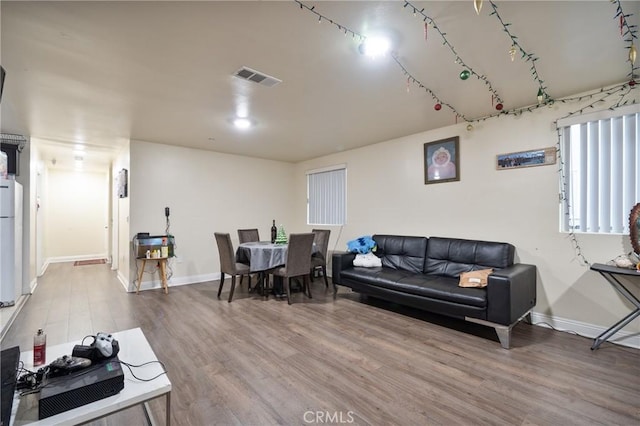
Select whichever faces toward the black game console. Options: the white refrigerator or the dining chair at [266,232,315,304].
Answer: the white refrigerator

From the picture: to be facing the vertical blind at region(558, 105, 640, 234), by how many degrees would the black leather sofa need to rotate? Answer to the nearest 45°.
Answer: approximately 135° to its left

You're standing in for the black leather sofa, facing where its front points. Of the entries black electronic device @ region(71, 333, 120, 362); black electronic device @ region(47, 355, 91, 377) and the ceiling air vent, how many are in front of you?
3

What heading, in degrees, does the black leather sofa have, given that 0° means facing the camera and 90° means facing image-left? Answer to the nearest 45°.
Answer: approximately 45°

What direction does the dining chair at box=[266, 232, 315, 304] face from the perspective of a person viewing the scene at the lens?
facing away from the viewer and to the left of the viewer

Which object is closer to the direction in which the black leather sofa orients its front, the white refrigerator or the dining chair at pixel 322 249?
the white refrigerator

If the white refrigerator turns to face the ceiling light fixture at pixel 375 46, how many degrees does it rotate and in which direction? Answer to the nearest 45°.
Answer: approximately 45° to its left

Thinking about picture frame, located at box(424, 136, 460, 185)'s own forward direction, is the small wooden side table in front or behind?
in front

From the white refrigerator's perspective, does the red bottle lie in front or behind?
in front

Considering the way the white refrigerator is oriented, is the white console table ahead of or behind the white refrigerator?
ahead

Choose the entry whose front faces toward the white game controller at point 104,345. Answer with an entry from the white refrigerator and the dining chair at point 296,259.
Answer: the white refrigerator
